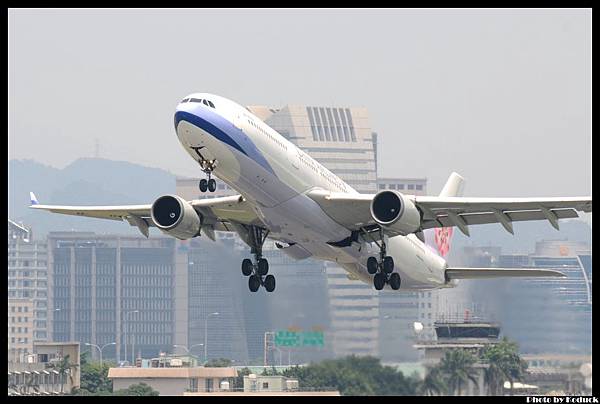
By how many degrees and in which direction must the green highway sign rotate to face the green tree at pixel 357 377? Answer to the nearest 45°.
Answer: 0° — it already faces it

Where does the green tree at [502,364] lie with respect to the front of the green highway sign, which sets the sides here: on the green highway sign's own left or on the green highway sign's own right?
on the green highway sign's own left

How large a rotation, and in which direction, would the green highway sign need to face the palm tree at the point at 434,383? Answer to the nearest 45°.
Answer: approximately 45° to its left

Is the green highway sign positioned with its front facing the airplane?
yes

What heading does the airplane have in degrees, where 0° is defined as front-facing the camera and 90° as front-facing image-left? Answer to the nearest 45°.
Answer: approximately 45°

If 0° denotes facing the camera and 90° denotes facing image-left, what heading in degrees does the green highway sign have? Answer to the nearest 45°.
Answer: approximately 0°

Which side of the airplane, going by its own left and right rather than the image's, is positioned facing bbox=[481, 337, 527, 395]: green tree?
back
